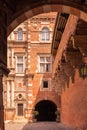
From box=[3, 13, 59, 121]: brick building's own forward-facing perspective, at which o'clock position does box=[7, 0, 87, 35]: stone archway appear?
The stone archway is roughly at 12 o'clock from the brick building.

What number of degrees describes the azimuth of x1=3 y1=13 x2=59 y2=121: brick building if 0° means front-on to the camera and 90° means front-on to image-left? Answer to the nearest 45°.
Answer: approximately 0°
